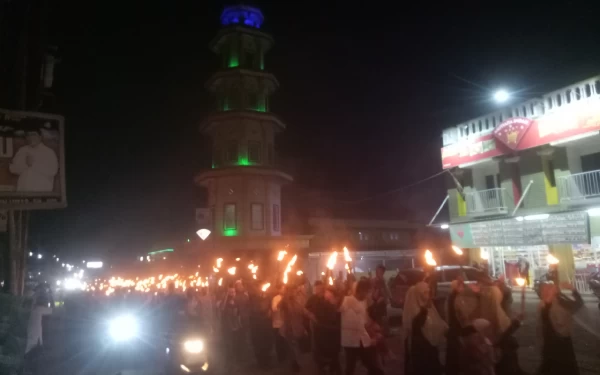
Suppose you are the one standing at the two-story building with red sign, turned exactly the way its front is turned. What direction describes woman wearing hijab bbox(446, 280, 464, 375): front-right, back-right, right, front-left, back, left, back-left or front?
front-left

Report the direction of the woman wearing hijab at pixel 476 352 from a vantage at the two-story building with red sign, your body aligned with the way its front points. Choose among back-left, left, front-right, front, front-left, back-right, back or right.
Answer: front-left

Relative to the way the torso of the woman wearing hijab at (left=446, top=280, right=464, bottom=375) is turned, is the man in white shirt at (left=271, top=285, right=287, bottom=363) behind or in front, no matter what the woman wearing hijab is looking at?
behind

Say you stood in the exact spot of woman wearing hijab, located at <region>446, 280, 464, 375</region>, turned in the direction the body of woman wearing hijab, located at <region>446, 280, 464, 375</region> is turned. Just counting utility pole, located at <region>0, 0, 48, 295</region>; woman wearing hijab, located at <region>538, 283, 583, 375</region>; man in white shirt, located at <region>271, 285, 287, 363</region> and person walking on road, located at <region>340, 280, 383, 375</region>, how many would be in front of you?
1
